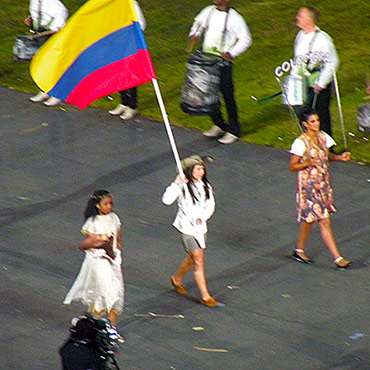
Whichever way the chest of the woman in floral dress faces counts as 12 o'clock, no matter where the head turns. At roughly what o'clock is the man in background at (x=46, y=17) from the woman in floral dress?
The man in background is roughly at 6 o'clock from the woman in floral dress.

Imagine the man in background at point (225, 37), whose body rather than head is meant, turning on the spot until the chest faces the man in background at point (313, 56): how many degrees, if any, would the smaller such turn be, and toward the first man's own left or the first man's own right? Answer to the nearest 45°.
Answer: approximately 90° to the first man's own left

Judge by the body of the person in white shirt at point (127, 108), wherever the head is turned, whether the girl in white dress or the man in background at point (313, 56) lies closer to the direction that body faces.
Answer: the girl in white dress

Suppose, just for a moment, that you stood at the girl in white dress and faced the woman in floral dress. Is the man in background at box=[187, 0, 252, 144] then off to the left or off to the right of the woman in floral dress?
left

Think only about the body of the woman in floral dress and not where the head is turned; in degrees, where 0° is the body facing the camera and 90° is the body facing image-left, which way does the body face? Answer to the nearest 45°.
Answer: approximately 315°

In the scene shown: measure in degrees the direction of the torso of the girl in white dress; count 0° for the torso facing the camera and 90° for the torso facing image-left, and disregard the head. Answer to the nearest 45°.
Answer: approximately 315°

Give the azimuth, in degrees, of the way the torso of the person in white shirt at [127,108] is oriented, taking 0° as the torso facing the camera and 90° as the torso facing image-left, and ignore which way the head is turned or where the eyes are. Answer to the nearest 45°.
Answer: approximately 45°
